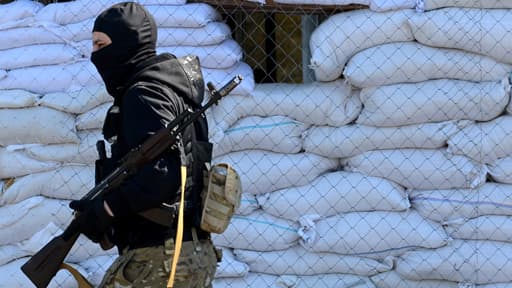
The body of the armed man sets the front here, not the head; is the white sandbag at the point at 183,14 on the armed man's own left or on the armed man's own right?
on the armed man's own right

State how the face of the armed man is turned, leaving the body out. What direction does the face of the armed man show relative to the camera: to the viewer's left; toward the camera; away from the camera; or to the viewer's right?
to the viewer's left

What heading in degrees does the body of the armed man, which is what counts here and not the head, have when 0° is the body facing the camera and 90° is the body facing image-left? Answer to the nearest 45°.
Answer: approximately 90°

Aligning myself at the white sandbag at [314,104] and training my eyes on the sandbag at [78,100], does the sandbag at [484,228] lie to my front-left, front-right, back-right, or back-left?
back-left

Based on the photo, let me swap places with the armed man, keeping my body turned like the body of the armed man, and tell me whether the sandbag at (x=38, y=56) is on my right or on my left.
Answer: on my right

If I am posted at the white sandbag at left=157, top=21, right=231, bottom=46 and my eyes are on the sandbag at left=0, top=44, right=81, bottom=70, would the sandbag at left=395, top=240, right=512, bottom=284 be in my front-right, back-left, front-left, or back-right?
back-left

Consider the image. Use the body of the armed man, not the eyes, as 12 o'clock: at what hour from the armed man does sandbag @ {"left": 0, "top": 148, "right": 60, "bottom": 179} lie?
The sandbag is roughly at 2 o'clock from the armed man.

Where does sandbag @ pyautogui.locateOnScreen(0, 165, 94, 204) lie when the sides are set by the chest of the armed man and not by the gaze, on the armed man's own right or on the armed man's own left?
on the armed man's own right

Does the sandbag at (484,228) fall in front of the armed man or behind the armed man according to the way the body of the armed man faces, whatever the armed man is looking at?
behind
